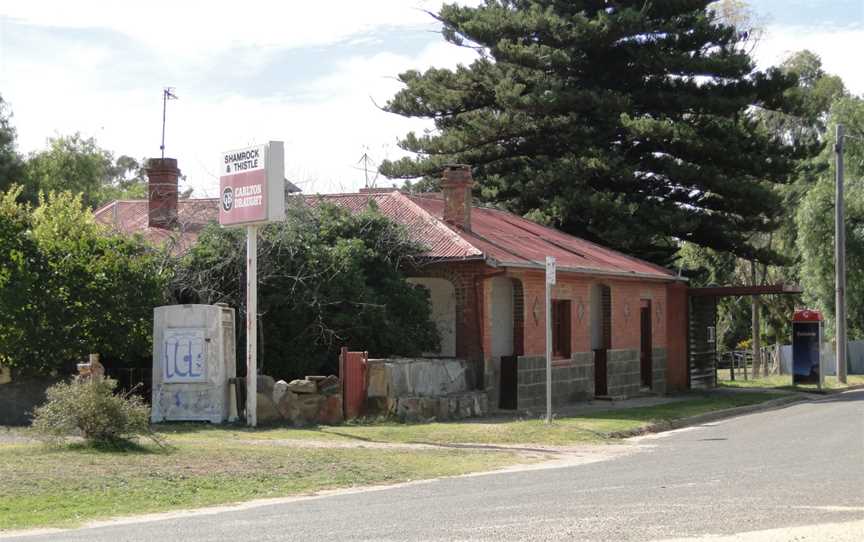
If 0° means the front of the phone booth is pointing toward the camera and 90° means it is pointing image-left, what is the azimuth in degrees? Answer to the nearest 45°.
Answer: approximately 0°

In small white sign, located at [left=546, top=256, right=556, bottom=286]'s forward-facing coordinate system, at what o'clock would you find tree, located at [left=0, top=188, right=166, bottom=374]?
The tree is roughly at 3 o'clock from the small white sign.

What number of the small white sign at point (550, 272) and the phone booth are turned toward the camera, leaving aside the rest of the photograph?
2

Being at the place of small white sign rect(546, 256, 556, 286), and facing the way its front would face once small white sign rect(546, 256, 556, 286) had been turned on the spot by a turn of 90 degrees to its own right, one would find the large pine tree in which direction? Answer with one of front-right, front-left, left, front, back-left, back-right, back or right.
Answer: right

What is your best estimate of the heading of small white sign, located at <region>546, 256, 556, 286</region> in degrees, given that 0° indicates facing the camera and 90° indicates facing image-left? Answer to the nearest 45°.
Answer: approximately 0°

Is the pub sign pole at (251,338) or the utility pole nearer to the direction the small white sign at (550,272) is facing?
the pub sign pole

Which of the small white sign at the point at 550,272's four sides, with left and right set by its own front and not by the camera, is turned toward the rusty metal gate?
right
